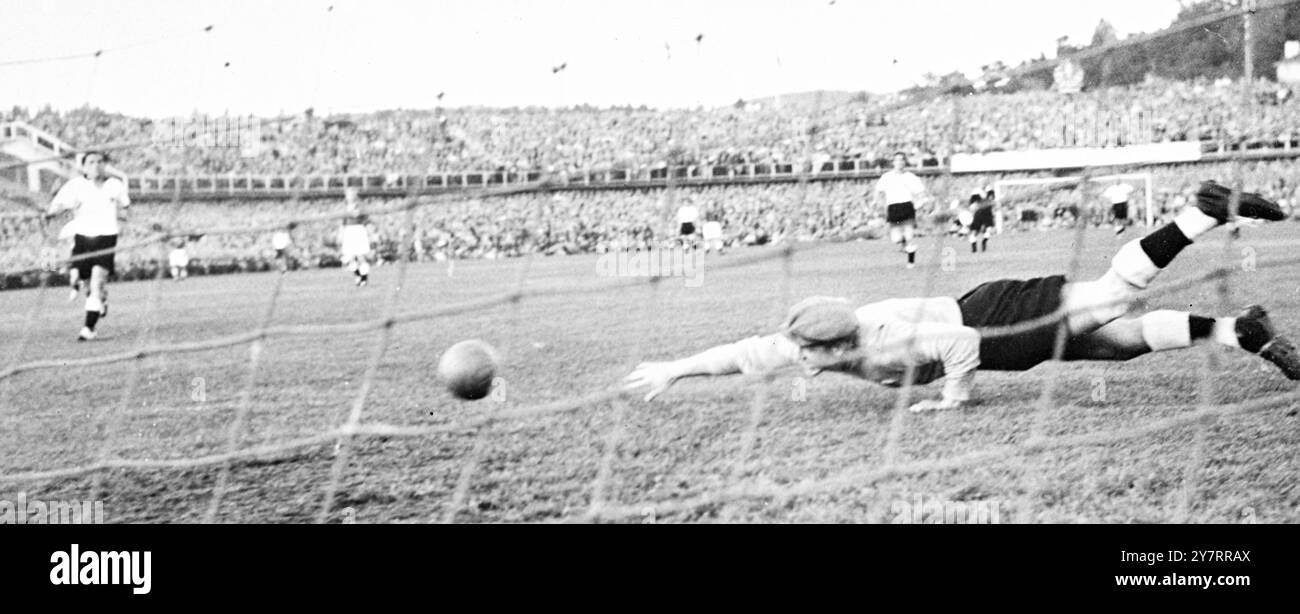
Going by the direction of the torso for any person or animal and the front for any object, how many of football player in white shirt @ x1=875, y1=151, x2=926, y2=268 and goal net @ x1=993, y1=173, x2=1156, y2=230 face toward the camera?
2

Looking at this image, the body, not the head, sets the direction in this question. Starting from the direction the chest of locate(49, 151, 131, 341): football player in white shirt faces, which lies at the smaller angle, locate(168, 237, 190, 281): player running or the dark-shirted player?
the dark-shirted player

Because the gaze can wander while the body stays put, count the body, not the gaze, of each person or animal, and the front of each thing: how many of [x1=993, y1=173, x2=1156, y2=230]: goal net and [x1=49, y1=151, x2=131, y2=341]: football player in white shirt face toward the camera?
2

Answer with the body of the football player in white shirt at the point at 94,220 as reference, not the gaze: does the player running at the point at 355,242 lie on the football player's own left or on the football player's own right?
on the football player's own left

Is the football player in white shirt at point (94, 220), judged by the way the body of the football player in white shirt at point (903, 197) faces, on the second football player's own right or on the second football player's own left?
on the second football player's own right
